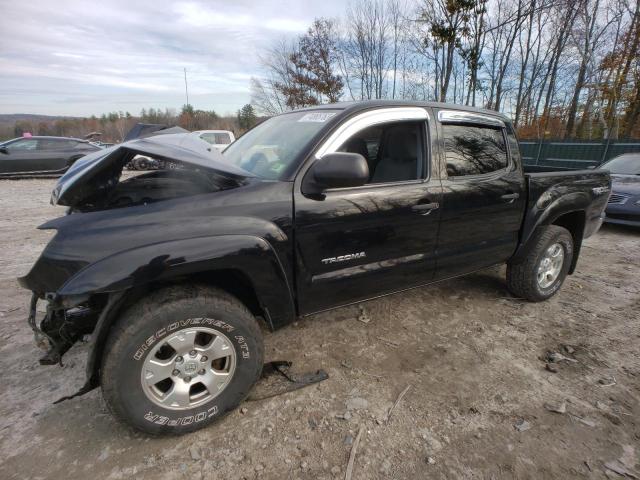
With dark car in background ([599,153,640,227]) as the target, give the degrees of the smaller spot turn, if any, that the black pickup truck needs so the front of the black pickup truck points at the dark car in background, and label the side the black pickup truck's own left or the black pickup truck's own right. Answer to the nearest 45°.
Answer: approximately 180°

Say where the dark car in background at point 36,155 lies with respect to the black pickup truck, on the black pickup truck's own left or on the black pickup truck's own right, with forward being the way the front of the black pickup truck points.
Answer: on the black pickup truck's own right

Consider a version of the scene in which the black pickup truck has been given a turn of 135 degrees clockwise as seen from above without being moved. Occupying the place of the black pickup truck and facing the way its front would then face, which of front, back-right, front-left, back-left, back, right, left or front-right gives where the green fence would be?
front-right

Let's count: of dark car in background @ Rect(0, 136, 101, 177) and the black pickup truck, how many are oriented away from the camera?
0

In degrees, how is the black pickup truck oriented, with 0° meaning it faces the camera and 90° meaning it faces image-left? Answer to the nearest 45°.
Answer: approximately 45°
